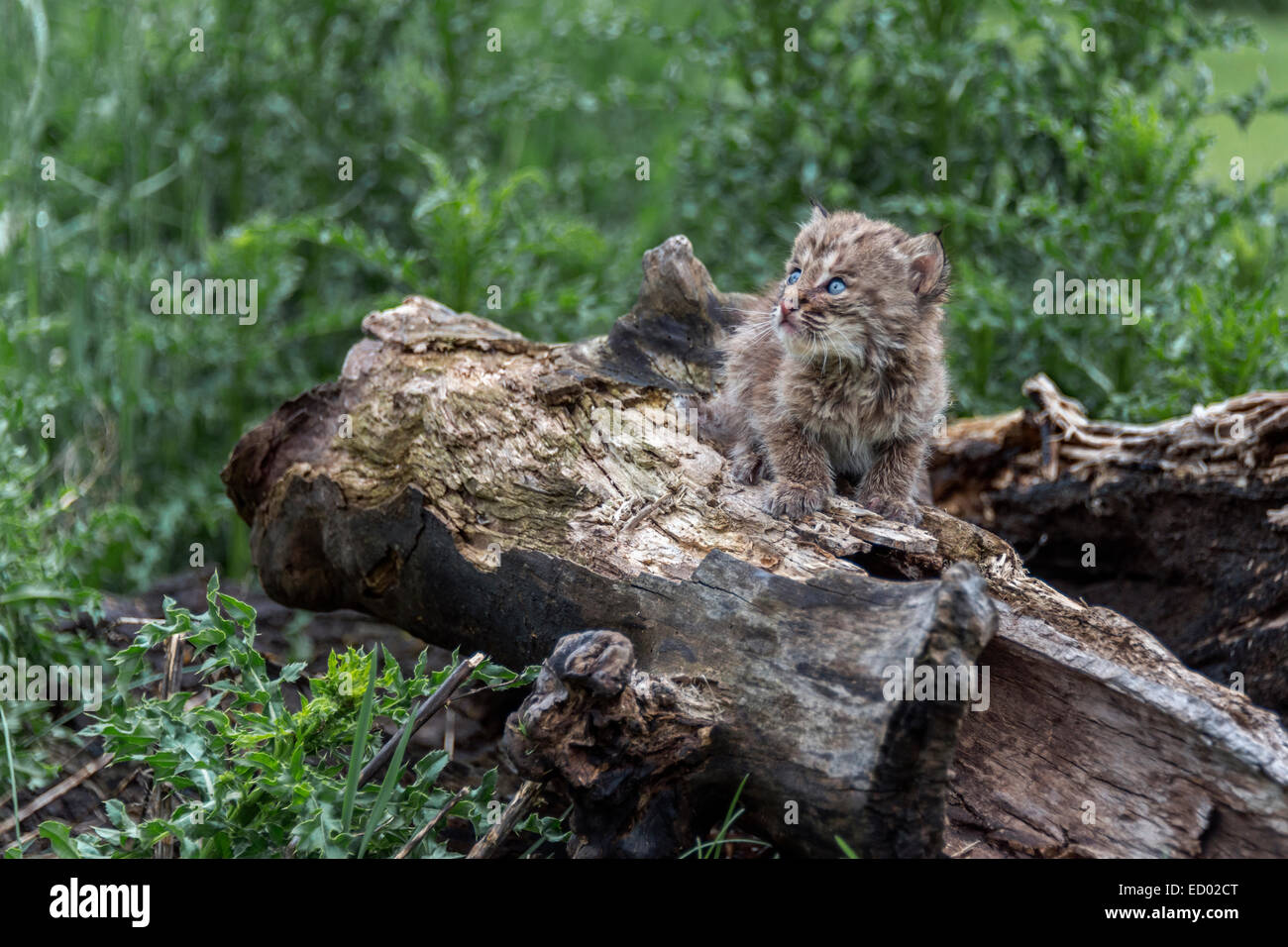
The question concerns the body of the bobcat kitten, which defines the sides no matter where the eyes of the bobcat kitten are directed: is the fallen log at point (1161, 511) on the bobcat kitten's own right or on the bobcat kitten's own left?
on the bobcat kitten's own left

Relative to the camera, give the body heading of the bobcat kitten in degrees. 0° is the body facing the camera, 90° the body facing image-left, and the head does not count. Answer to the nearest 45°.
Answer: approximately 315°
